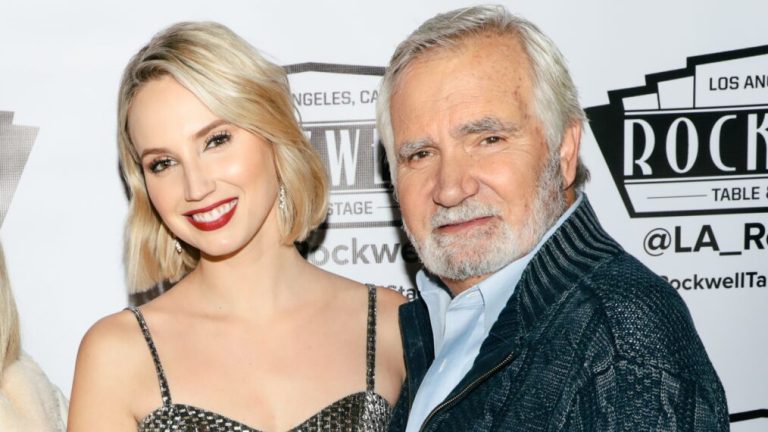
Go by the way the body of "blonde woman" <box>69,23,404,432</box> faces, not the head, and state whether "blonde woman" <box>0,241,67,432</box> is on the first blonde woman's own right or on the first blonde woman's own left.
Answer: on the first blonde woman's own right

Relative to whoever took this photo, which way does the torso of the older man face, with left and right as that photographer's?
facing the viewer and to the left of the viewer

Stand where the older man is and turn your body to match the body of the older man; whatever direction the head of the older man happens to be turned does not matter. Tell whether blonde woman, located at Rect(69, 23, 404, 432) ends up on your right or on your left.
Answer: on your right

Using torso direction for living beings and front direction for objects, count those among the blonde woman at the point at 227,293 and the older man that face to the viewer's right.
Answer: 0

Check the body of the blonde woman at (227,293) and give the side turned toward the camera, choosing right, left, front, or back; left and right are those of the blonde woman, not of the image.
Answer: front

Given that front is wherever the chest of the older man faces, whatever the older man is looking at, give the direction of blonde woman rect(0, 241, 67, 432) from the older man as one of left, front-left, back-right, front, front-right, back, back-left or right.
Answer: front-right
